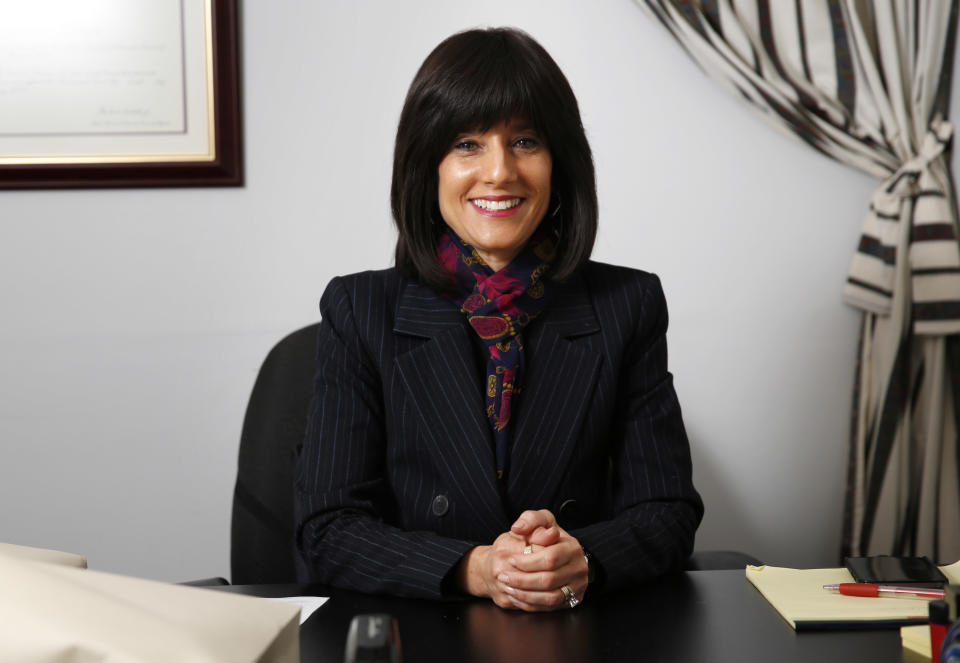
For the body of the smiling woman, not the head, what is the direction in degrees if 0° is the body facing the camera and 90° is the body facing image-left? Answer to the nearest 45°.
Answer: approximately 0°

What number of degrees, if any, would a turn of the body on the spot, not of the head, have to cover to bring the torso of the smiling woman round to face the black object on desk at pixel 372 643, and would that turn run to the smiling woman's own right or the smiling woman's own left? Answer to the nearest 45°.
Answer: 0° — they already face it

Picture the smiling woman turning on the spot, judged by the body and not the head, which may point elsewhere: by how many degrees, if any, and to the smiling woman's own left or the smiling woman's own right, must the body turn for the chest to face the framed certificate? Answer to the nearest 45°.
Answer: approximately 135° to the smiling woman's own right

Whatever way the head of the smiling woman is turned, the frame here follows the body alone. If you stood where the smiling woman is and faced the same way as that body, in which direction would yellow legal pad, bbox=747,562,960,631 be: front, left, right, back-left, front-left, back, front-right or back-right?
front-left

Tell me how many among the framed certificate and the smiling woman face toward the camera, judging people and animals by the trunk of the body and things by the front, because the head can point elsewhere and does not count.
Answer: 2

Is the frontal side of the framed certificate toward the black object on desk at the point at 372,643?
yes

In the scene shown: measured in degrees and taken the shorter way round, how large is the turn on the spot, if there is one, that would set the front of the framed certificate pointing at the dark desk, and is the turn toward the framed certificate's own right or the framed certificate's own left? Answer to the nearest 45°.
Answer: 0° — it already faces it

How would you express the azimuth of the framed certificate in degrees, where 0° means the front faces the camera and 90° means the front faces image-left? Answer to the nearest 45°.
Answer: approximately 0°

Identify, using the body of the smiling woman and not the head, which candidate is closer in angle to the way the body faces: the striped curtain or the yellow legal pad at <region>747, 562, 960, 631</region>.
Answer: the yellow legal pad
